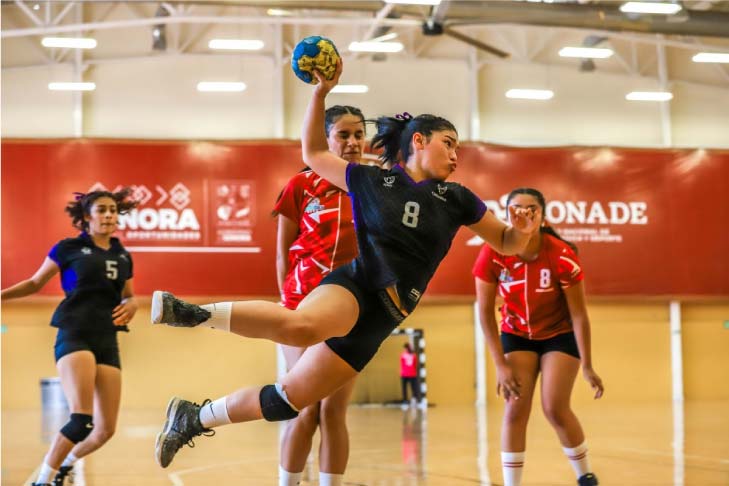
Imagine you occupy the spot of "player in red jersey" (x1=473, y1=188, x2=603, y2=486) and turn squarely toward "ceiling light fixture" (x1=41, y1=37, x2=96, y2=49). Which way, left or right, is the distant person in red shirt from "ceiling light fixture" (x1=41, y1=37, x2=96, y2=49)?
right

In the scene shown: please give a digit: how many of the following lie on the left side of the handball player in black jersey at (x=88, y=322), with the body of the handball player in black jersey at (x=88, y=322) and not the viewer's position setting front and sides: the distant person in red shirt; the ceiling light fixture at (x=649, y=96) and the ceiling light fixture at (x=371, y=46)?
3

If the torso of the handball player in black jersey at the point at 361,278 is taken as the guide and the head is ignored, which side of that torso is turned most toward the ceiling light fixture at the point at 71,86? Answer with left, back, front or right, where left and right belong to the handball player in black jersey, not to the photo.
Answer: back

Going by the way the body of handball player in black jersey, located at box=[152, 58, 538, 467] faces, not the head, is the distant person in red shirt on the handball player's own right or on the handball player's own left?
on the handball player's own left

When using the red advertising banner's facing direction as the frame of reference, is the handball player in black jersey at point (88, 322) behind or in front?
in front

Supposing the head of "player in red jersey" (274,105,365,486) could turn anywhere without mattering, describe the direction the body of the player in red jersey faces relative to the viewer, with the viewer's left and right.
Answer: facing the viewer and to the right of the viewer

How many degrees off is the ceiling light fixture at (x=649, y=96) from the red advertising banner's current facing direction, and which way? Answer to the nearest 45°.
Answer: approximately 90° to its left

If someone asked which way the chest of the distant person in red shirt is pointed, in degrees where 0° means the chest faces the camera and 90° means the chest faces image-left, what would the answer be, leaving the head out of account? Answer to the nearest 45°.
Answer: approximately 0°

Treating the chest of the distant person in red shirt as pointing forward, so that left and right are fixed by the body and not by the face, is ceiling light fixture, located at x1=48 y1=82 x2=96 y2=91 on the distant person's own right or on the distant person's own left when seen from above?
on the distant person's own right

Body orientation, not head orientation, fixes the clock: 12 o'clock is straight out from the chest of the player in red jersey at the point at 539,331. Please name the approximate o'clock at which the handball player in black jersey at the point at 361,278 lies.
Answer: The handball player in black jersey is roughly at 1 o'clock from the player in red jersey.

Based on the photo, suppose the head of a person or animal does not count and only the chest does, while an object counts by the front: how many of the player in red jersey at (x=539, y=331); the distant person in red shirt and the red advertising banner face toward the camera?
3
